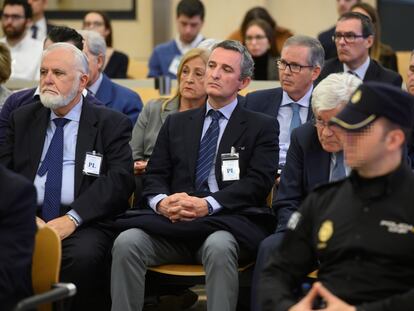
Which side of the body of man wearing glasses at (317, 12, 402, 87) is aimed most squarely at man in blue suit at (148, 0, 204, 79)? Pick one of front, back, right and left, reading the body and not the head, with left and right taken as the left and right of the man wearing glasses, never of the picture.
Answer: right

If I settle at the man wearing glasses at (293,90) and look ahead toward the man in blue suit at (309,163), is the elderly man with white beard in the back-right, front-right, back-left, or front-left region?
front-right

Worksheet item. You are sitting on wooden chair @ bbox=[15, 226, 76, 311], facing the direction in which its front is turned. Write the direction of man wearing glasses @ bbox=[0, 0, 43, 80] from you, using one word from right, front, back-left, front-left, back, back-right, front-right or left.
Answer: back-right

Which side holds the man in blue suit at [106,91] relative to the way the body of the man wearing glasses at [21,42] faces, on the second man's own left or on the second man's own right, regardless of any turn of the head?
on the second man's own left

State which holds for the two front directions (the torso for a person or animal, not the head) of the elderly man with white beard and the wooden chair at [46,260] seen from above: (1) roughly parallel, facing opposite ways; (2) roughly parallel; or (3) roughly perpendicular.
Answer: roughly parallel

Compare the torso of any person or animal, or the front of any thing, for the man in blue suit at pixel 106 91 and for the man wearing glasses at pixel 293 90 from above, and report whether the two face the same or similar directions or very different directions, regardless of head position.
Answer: same or similar directions

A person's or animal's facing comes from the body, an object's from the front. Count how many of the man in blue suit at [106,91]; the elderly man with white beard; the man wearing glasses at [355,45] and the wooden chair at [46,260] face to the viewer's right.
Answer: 0

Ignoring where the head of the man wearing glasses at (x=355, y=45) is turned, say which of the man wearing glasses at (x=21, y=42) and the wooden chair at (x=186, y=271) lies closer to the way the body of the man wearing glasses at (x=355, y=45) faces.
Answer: the wooden chair

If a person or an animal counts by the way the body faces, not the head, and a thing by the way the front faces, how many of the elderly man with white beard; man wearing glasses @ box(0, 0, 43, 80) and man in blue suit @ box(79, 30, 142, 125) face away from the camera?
0

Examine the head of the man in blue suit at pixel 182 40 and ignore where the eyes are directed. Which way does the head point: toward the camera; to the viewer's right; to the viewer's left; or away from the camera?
toward the camera

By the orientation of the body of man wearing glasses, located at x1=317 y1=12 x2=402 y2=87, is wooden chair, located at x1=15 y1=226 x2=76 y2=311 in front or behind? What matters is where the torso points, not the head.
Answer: in front

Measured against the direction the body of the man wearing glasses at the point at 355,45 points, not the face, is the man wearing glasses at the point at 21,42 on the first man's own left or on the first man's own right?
on the first man's own right

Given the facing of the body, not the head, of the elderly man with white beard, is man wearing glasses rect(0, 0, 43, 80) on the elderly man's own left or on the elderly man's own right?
on the elderly man's own right

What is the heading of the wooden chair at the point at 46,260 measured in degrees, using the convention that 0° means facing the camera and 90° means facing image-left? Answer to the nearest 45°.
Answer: approximately 45°

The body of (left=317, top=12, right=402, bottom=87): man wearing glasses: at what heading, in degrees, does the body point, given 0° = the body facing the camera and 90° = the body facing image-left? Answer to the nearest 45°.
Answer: approximately 45°
